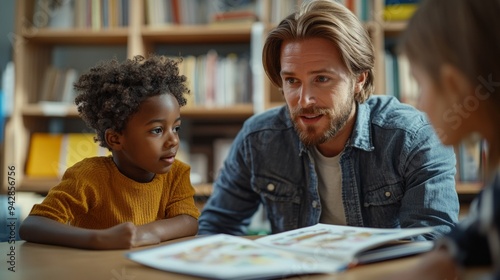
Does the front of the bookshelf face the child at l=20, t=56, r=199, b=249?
yes

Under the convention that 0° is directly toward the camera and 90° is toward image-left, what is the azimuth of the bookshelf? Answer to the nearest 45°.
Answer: approximately 0°

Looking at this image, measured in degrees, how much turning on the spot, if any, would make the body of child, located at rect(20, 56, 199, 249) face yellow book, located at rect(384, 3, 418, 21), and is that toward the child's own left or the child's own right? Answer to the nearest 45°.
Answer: approximately 90° to the child's own left

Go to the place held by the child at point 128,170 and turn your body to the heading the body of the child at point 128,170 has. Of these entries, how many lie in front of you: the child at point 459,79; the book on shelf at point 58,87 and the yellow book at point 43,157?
1

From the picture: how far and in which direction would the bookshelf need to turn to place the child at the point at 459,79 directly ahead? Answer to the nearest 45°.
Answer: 0° — it already faces them

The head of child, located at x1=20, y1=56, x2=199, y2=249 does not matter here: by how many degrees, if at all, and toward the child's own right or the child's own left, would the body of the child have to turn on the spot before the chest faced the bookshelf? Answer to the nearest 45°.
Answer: approximately 135° to the child's own left

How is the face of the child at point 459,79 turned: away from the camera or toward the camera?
away from the camera

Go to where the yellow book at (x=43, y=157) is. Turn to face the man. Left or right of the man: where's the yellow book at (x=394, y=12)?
left

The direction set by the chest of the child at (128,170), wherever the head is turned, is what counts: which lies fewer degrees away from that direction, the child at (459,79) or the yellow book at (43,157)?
the child

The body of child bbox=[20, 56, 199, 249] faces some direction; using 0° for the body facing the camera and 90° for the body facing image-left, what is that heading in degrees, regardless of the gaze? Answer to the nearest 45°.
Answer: approximately 315°
